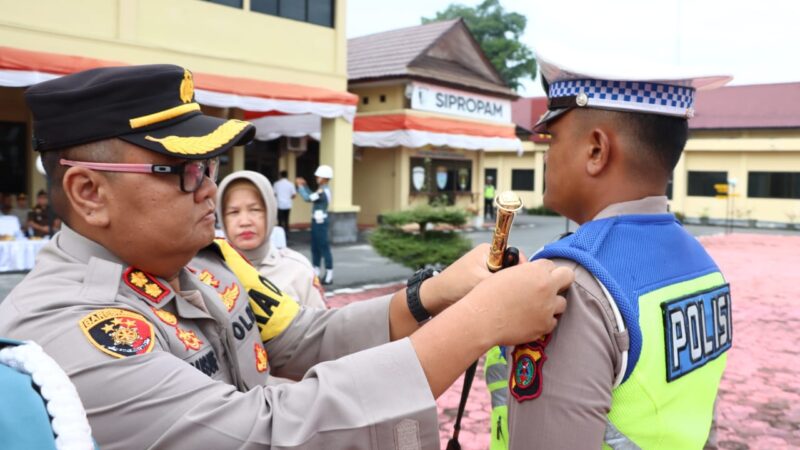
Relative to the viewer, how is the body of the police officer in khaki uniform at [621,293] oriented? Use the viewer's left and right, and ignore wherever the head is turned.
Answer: facing away from the viewer and to the left of the viewer

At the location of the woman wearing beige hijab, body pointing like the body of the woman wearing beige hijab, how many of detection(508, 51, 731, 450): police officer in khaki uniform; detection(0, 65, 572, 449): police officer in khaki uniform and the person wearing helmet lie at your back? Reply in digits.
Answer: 1

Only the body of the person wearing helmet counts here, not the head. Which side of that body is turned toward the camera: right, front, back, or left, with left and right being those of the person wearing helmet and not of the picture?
left

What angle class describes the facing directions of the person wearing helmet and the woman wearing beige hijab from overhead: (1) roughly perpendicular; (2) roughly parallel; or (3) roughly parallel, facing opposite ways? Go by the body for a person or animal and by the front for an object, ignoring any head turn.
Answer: roughly perpendicular

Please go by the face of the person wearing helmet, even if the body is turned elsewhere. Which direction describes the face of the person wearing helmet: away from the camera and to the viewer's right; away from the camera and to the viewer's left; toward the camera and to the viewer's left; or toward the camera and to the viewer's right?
toward the camera and to the viewer's left

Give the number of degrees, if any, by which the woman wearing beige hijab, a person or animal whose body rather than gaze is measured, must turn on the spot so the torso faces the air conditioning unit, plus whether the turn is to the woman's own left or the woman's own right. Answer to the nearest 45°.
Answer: approximately 180°

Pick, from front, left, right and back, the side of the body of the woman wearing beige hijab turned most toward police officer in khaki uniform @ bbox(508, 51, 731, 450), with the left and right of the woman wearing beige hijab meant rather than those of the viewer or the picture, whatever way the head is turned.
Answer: front

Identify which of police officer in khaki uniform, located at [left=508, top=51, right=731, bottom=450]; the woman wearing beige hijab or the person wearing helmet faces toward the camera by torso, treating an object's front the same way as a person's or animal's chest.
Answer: the woman wearing beige hijab

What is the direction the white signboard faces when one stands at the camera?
facing the viewer and to the right of the viewer

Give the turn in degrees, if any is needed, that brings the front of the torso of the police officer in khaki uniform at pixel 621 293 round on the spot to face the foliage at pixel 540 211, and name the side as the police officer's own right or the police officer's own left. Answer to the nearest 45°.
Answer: approximately 45° to the police officer's own right

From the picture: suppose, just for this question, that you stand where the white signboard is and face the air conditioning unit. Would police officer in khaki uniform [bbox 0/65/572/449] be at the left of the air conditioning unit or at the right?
left

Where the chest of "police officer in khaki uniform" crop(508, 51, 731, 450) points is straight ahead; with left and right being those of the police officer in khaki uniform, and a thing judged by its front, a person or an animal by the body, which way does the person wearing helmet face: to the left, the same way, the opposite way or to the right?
to the left

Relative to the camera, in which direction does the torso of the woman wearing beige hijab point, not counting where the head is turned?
toward the camera

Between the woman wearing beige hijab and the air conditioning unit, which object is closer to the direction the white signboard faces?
the woman wearing beige hijab
